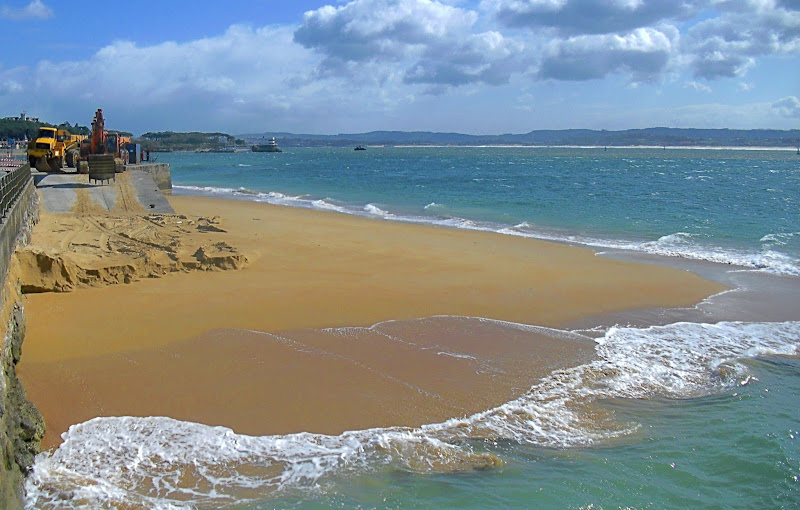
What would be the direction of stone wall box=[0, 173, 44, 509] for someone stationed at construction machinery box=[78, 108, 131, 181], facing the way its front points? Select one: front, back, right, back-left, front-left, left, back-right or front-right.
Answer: front

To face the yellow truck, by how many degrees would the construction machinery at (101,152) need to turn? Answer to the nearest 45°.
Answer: approximately 135° to its right

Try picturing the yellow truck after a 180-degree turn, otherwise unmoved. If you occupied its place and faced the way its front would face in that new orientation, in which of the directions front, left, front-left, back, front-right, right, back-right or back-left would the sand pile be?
back-right

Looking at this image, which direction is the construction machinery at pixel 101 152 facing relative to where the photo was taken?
toward the camera

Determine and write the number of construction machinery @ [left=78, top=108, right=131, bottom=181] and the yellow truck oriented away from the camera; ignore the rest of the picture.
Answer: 0

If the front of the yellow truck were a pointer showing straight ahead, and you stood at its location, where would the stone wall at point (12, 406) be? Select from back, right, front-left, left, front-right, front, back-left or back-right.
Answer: front-left

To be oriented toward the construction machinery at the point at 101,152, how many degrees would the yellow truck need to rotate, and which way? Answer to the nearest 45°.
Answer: approximately 90° to its left

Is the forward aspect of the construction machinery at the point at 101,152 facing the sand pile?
yes

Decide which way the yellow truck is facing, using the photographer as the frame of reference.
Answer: facing the viewer and to the left of the viewer
